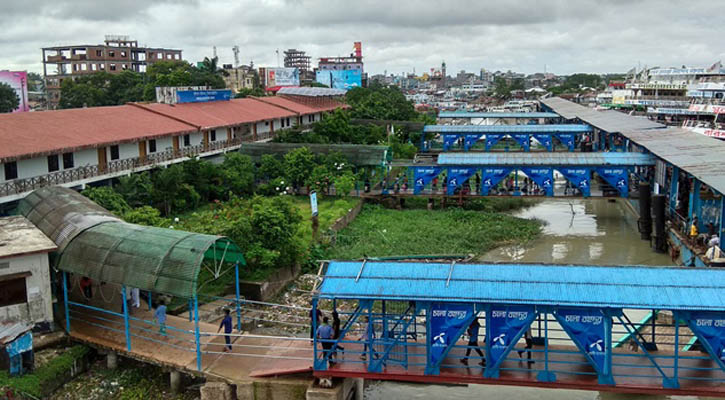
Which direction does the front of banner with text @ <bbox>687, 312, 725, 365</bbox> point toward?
toward the camera

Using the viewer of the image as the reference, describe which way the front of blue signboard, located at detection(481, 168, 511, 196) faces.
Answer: facing the viewer

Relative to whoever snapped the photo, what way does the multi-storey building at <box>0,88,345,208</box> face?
facing the viewer and to the right of the viewer

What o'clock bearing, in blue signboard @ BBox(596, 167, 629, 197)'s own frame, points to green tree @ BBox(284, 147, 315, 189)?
The green tree is roughly at 3 o'clock from the blue signboard.

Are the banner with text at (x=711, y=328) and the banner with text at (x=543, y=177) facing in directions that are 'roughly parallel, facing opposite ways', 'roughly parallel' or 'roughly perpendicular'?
roughly parallel

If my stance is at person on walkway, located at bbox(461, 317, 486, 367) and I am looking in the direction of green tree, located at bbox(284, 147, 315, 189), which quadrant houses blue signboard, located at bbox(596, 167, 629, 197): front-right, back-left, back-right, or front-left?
front-right

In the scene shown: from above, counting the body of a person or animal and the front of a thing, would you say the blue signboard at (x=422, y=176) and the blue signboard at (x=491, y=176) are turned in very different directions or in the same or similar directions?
same or similar directions

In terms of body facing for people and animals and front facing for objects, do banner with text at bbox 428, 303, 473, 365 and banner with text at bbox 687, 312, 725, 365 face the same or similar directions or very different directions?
same or similar directions

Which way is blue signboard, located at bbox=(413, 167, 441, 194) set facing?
toward the camera

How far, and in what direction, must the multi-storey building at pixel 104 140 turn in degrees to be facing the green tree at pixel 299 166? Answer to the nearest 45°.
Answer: approximately 45° to its left

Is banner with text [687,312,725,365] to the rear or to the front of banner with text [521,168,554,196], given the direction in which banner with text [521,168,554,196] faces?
to the front

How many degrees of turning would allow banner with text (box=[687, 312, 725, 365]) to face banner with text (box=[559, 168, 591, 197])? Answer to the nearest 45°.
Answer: approximately 180°

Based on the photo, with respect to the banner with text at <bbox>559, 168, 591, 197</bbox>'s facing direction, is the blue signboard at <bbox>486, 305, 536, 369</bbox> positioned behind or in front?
in front

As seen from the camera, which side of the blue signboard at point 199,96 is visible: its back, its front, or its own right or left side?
front

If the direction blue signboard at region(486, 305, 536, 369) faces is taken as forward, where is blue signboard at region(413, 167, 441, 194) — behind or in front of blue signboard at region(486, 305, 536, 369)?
behind

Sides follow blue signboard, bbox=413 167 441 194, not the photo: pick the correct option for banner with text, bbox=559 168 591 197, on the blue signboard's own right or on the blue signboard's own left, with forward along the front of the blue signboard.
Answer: on the blue signboard's own left
